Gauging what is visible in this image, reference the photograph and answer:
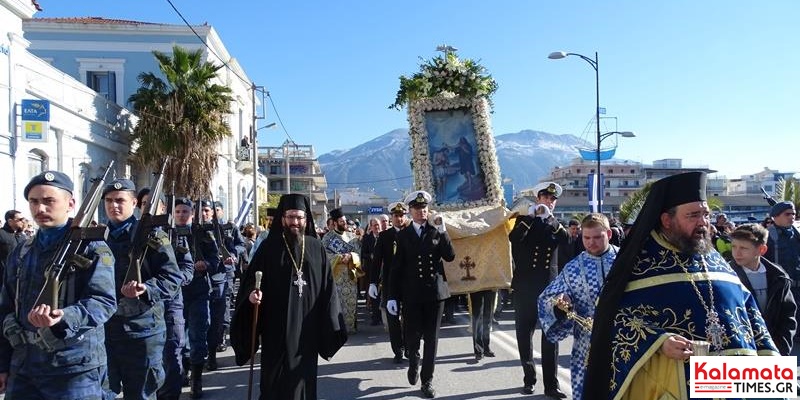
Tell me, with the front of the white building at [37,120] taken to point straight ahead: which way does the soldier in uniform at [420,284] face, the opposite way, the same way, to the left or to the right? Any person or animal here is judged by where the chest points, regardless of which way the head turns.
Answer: to the right

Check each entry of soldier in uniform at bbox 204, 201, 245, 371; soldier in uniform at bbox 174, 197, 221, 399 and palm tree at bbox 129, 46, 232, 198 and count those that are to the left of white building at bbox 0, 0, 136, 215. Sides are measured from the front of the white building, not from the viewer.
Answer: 1

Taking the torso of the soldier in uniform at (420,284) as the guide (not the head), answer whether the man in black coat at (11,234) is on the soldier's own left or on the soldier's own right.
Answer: on the soldier's own right

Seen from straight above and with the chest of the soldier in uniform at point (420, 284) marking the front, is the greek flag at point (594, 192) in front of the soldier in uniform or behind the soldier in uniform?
behind

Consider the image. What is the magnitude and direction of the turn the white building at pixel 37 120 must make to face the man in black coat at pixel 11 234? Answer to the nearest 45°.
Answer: approximately 45° to its right

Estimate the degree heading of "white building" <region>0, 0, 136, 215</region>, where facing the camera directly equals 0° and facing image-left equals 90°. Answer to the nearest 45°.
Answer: approximately 315°
